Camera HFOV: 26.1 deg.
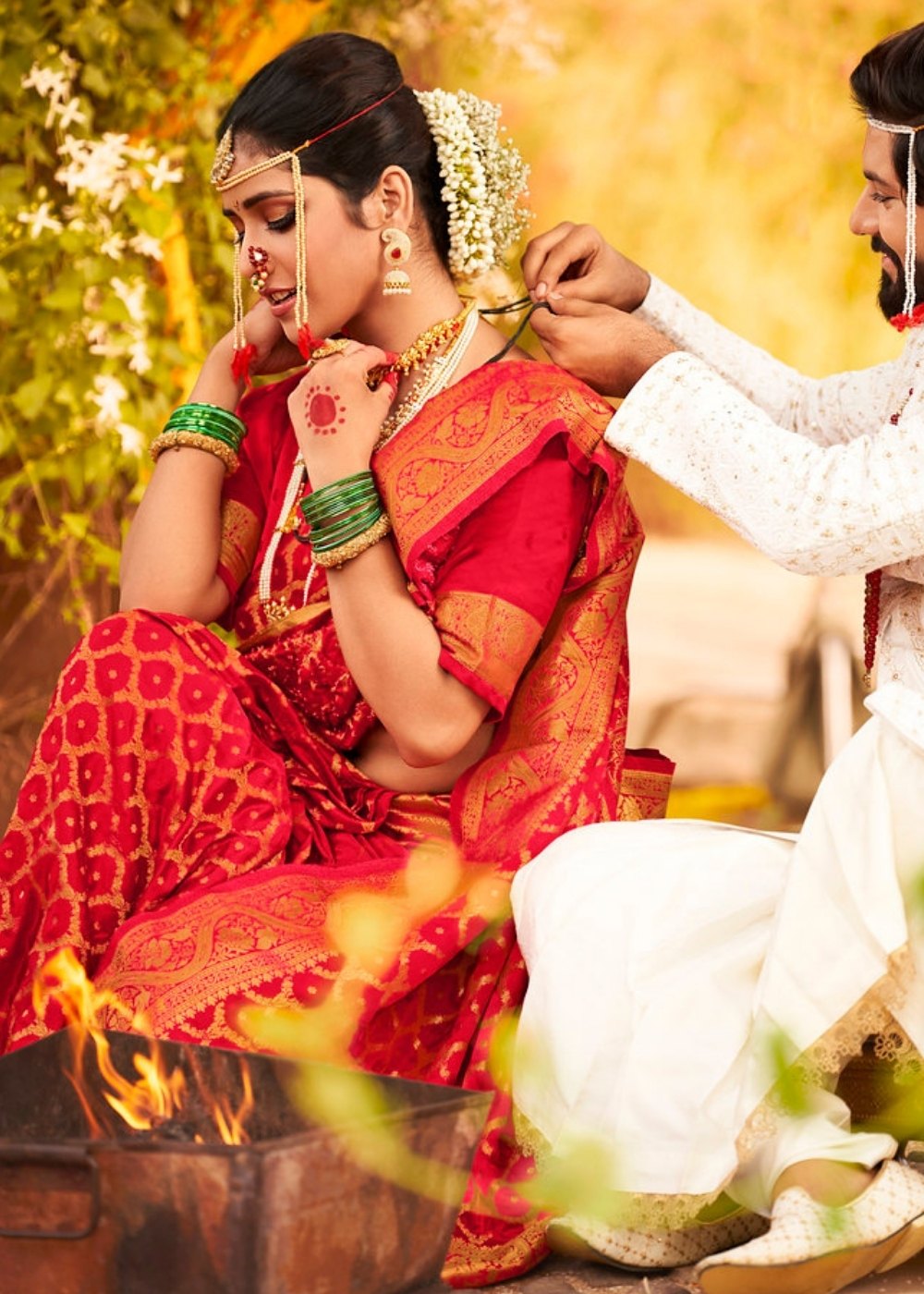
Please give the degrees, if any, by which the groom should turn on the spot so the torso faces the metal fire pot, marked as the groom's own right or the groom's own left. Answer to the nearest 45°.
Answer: approximately 45° to the groom's own left

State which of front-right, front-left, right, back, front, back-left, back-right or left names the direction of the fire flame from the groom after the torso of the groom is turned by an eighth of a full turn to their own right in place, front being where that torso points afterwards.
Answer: left

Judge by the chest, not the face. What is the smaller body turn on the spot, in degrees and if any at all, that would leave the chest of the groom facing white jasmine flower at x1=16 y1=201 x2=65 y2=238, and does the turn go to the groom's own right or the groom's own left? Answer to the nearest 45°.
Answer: approximately 45° to the groom's own right

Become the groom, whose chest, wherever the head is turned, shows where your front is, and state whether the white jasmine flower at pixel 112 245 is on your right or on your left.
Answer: on your right

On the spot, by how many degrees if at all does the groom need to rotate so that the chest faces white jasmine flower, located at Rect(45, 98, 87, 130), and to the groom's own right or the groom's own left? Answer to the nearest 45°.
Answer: approximately 45° to the groom's own right

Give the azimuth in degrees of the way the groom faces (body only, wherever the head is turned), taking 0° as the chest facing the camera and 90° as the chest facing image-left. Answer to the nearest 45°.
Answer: approximately 90°

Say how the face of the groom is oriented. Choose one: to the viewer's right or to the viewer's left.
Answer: to the viewer's left

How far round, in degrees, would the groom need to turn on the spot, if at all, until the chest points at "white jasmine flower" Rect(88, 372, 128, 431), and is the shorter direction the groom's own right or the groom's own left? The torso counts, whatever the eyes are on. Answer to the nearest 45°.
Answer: approximately 45° to the groom's own right

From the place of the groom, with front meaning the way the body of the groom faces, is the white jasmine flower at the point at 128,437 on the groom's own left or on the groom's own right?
on the groom's own right
